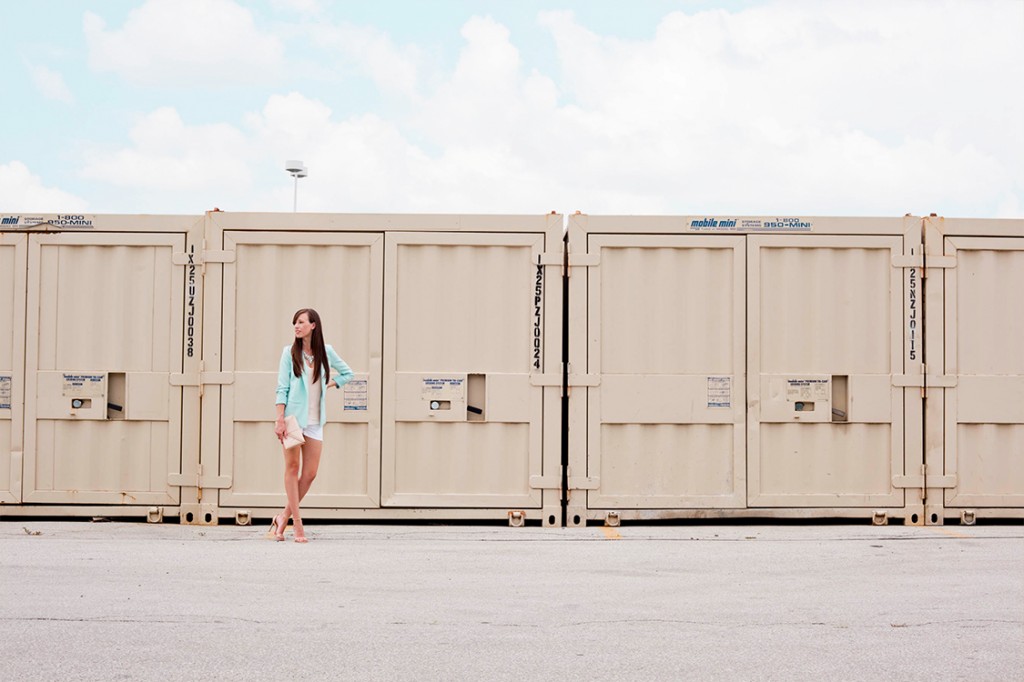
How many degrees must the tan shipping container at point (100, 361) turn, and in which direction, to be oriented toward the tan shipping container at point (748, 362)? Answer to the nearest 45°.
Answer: approximately 90° to its left

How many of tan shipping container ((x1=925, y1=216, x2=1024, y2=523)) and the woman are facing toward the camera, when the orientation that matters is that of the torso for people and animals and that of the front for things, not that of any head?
2

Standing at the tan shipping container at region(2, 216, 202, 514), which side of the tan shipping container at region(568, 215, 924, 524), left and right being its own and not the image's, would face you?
right

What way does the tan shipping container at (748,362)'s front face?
toward the camera

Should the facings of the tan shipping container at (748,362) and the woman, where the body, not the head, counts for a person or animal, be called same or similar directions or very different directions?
same or similar directions

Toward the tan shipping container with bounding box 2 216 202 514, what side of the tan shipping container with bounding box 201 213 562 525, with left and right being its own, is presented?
right

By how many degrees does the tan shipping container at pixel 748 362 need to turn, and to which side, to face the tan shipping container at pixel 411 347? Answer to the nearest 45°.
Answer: approximately 90° to its right

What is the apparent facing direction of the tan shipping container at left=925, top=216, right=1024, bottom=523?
toward the camera

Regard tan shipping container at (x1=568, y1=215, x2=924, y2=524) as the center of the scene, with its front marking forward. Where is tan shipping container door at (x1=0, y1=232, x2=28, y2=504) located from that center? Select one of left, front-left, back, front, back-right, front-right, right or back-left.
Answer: right

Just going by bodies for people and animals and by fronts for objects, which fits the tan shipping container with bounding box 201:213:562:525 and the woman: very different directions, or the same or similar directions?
same or similar directions

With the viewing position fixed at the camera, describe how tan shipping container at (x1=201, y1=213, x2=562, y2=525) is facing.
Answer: facing the viewer
